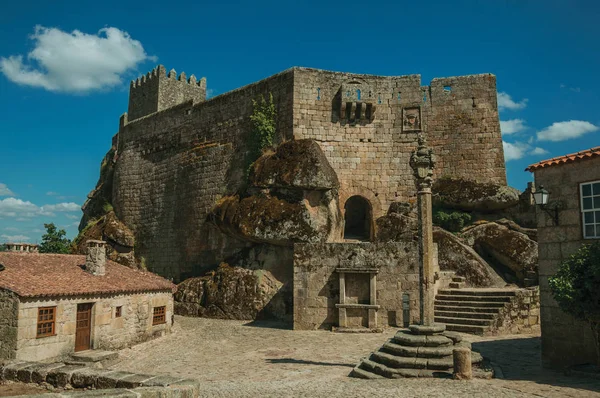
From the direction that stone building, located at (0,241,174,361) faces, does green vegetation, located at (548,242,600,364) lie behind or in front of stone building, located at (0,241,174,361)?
in front

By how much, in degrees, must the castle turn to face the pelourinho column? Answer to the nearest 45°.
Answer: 0° — it already faces it

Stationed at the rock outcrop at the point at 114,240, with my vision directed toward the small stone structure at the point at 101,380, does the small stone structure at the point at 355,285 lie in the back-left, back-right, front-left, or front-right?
front-left

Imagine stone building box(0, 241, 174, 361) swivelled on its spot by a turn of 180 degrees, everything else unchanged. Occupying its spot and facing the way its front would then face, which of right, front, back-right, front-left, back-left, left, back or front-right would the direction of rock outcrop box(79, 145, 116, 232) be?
front-right

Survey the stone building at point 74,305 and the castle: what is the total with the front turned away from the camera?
0

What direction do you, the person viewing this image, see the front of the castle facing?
facing the viewer

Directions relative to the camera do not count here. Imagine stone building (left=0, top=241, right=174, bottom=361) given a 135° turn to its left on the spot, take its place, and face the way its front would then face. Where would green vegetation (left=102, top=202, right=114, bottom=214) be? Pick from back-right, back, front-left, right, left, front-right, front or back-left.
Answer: front

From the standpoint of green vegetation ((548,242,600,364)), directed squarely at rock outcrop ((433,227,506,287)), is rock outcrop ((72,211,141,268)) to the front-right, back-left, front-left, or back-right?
front-left

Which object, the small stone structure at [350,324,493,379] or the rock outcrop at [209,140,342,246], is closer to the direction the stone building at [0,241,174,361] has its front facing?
the small stone structure

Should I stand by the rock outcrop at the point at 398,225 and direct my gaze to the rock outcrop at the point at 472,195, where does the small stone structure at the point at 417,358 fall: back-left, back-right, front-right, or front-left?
back-right

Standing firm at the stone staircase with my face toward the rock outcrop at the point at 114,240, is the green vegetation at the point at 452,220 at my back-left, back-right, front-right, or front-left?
front-right

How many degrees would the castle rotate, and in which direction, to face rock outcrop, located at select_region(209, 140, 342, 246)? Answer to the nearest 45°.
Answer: approximately 45° to its right

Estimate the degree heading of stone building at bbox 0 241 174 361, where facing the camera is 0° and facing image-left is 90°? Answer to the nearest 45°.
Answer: approximately 315°
